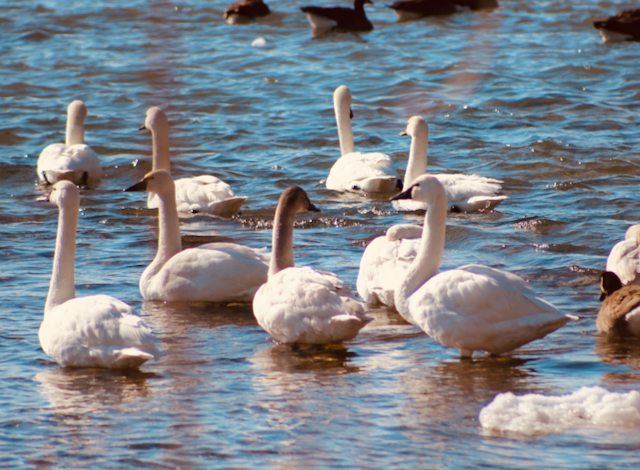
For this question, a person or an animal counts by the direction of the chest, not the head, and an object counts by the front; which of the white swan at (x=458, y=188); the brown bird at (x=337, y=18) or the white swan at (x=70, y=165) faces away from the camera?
the white swan at (x=70, y=165)

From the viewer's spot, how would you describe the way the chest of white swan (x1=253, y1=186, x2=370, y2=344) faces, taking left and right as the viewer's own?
facing away from the viewer and to the left of the viewer

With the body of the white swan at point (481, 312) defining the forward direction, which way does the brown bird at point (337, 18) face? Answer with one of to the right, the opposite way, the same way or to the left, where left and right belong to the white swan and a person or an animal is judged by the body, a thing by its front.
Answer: the opposite way

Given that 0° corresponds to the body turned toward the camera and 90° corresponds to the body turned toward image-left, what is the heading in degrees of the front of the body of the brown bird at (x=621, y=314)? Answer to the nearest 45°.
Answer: approximately 90°

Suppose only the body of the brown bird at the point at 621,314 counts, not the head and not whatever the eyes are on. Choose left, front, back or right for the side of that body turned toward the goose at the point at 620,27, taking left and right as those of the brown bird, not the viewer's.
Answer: right

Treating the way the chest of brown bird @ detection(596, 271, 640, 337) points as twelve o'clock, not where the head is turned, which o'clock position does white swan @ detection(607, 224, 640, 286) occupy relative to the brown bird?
The white swan is roughly at 3 o'clock from the brown bird.

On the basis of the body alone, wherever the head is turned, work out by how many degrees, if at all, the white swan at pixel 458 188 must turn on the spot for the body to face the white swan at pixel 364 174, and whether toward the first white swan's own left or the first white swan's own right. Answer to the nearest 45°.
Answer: approximately 45° to the first white swan's own right

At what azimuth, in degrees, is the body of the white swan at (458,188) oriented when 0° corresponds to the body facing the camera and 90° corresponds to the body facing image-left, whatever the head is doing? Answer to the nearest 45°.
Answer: approximately 90°

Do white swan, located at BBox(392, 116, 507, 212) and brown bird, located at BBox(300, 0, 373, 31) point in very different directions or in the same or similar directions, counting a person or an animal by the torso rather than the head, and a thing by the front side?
very different directions

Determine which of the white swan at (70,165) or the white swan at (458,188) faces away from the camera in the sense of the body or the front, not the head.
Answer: the white swan at (70,165)

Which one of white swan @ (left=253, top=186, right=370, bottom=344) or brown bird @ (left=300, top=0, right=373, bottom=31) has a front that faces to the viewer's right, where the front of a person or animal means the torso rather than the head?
the brown bird

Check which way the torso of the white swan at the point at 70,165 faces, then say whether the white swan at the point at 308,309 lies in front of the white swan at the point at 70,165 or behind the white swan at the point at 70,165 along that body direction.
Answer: behind

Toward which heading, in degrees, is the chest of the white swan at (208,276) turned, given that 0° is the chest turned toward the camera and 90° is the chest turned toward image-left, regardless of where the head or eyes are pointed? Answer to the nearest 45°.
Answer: approximately 90°

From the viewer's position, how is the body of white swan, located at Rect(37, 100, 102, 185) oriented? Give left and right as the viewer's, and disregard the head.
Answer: facing away from the viewer

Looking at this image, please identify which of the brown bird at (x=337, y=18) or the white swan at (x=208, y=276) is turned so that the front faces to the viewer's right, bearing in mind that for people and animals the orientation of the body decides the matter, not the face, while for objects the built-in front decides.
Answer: the brown bird
